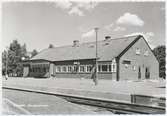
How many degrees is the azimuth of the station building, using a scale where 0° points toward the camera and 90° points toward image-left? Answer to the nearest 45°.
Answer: approximately 45°
